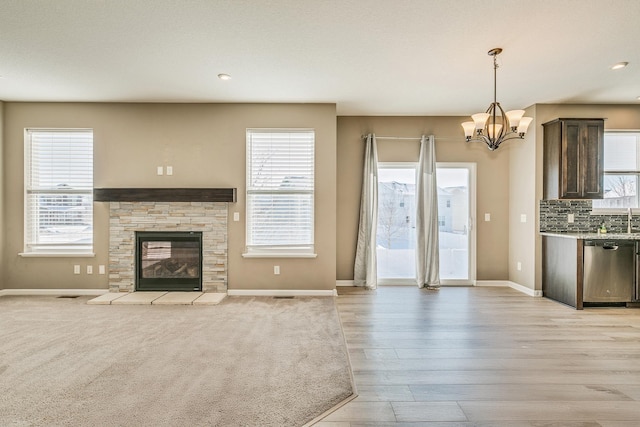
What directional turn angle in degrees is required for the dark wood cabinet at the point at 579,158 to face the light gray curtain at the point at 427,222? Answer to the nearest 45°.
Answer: approximately 135° to its right

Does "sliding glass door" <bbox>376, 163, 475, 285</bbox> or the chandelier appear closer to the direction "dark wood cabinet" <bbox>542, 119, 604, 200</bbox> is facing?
the chandelier

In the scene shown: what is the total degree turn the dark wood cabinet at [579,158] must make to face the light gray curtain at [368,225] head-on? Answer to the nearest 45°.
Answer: approximately 135° to its right

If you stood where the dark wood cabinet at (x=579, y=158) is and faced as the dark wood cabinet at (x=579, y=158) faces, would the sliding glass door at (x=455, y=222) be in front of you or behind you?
behind

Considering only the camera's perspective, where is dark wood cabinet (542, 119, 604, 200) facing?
facing the viewer and to the right of the viewer

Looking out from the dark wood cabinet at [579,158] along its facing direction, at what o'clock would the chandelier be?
The chandelier is roughly at 2 o'clock from the dark wood cabinet.

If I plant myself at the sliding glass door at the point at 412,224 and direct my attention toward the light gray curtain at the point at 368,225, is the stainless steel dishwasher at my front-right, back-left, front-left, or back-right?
back-left

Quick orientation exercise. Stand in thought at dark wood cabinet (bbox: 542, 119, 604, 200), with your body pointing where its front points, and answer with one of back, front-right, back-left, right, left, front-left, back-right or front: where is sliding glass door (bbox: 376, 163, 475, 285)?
back-right

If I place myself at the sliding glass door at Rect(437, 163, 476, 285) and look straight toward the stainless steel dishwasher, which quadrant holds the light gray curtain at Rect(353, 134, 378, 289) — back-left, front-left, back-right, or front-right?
back-right
